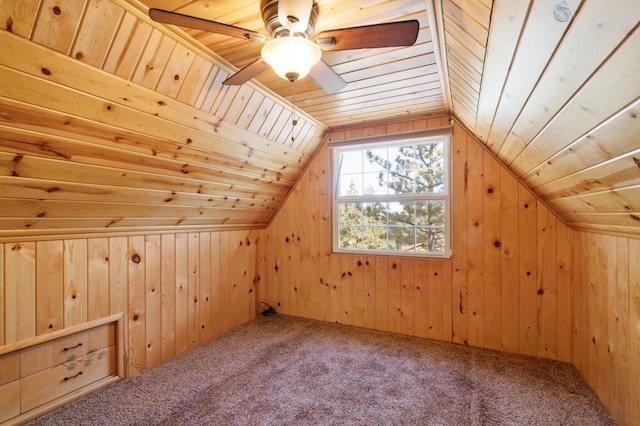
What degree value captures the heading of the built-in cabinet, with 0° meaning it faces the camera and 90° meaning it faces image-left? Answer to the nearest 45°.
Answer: approximately 315°

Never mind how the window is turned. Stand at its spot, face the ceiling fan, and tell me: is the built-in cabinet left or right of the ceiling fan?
right

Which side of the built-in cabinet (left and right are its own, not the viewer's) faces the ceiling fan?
front

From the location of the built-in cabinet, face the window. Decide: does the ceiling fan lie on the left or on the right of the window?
right

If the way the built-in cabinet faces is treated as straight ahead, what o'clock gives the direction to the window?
The window is roughly at 11 o'clock from the built-in cabinet.
